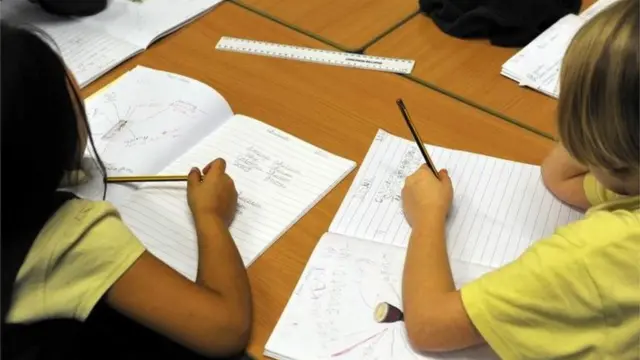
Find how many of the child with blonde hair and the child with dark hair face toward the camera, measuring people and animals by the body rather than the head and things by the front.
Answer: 0

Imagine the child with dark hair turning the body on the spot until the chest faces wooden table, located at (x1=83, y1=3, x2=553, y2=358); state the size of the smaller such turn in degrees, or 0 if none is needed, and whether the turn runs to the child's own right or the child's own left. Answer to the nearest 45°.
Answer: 0° — they already face it

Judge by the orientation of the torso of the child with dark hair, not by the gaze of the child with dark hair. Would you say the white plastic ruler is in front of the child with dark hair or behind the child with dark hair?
in front

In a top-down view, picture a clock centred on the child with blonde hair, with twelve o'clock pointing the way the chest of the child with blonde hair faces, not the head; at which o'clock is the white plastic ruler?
The white plastic ruler is roughly at 12 o'clock from the child with blonde hair.

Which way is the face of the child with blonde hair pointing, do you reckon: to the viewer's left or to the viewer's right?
to the viewer's left

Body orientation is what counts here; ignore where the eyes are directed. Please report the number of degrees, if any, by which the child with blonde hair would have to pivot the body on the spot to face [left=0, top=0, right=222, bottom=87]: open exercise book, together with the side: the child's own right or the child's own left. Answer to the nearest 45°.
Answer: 0° — they already face it

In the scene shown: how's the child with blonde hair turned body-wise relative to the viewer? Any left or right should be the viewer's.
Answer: facing away from the viewer and to the left of the viewer

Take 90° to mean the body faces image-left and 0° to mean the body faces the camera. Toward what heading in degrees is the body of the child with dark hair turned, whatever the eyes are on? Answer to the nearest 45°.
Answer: approximately 225°

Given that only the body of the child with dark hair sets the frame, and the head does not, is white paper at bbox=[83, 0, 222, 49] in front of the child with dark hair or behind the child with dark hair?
in front

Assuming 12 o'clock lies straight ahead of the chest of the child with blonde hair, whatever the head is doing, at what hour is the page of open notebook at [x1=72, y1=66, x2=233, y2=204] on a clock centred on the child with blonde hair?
The page of open notebook is roughly at 11 o'clock from the child with blonde hair.

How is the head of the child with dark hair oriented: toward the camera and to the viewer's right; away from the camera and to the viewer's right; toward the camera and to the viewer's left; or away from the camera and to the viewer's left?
away from the camera and to the viewer's right
